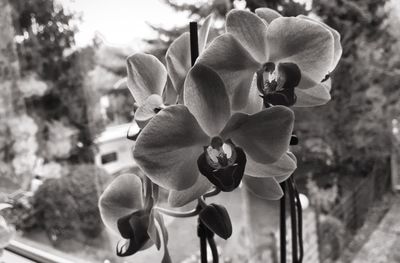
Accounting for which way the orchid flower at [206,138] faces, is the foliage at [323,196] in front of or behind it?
behind

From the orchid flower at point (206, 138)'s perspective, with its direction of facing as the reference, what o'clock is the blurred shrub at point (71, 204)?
The blurred shrub is roughly at 5 o'clock from the orchid flower.

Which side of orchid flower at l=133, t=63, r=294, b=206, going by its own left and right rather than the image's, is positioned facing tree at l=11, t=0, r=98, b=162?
back

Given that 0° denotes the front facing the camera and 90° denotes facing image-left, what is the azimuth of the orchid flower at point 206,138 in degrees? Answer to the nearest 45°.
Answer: approximately 0°

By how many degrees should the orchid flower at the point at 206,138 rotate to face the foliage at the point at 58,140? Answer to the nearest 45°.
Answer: approximately 135° to its right

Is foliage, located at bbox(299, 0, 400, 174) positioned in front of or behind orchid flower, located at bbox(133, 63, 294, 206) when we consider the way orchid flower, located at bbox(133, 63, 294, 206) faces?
behind
